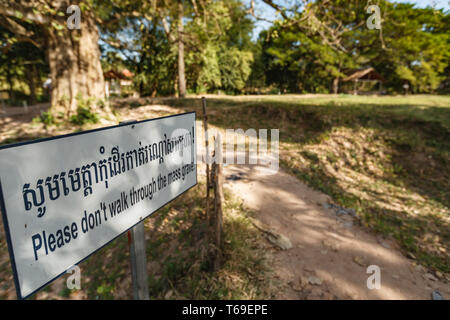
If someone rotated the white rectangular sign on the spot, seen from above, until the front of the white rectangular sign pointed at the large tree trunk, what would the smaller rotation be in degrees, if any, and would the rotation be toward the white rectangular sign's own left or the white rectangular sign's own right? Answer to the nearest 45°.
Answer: approximately 135° to the white rectangular sign's own left

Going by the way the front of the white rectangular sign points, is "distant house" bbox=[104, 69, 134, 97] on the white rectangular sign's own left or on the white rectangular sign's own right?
on the white rectangular sign's own left

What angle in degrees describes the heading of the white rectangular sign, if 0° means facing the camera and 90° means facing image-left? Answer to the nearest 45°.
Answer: approximately 315°
